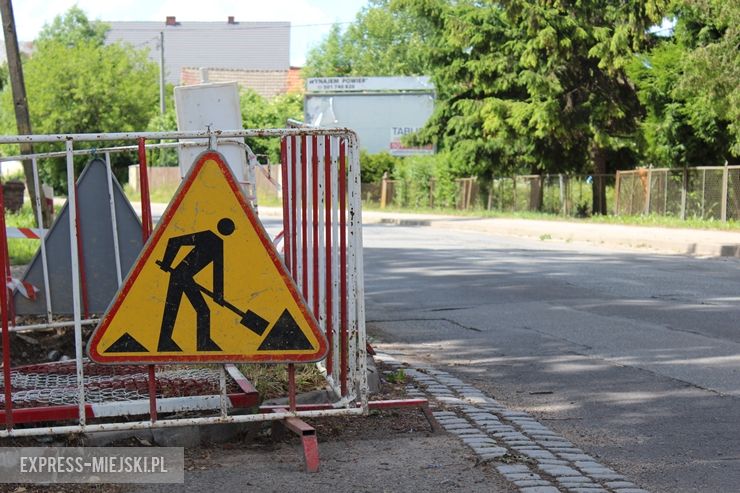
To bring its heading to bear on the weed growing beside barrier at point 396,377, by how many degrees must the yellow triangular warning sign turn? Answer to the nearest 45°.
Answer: approximately 135° to its left

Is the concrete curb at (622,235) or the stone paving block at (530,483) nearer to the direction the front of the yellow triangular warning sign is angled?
the stone paving block

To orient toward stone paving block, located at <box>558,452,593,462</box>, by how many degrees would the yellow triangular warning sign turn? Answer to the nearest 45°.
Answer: approximately 90° to its left

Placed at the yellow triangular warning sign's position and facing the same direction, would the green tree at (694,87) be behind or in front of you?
behind

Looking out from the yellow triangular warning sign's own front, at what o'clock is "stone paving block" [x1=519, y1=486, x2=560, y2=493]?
The stone paving block is roughly at 10 o'clock from the yellow triangular warning sign.

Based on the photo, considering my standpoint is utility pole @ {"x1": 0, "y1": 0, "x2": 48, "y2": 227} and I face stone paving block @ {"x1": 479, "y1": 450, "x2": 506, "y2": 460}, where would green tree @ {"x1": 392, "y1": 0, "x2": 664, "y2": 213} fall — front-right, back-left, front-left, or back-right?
back-left

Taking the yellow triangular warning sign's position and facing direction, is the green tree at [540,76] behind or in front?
behind

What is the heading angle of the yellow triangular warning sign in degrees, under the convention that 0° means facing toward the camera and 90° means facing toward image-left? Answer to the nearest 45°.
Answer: approximately 0°

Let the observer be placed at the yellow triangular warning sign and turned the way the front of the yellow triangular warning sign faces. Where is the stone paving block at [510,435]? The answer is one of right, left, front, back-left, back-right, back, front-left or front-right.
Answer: left

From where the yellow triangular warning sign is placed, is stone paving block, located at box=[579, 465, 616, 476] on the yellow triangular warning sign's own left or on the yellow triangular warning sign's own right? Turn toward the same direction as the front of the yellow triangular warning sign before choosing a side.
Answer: on the yellow triangular warning sign's own left

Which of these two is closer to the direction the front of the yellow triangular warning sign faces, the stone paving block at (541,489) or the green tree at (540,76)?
the stone paving block

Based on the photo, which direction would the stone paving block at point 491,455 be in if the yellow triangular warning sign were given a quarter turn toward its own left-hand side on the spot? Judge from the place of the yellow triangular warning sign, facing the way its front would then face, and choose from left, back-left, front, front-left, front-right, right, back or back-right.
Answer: front

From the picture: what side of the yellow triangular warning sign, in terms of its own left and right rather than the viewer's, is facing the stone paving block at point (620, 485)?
left
